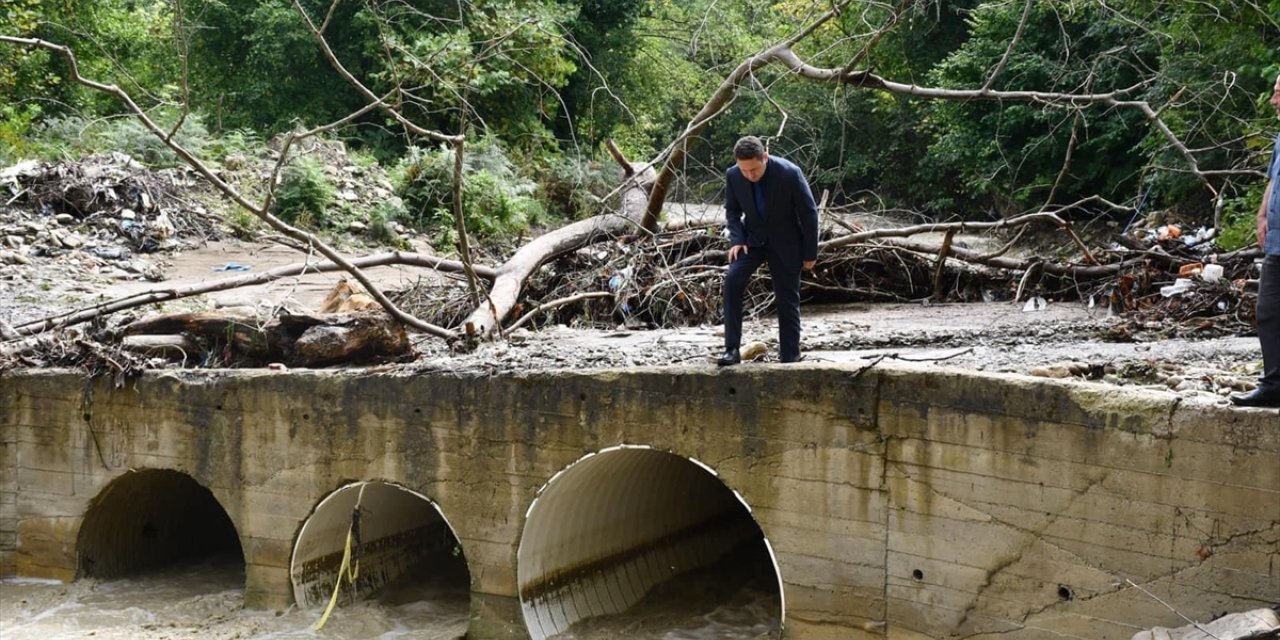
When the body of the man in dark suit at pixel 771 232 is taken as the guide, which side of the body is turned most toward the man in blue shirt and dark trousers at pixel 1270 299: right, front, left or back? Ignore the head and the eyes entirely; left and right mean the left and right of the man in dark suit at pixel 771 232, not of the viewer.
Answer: left

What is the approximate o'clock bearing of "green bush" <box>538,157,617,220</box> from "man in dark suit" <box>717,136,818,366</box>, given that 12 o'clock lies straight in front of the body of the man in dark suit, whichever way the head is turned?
The green bush is roughly at 4 o'clock from the man in dark suit.

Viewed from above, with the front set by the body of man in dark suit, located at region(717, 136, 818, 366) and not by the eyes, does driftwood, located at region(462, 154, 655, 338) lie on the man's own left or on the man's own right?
on the man's own right

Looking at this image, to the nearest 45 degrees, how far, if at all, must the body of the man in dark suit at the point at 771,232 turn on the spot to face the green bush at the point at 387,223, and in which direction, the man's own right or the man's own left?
approximately 90° to the man's own right

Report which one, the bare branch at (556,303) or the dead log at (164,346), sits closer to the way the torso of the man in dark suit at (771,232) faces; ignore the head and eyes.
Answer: the dead log

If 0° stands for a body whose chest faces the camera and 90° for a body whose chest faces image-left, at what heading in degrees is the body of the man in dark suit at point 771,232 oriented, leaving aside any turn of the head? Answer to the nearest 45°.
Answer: approximately 45°

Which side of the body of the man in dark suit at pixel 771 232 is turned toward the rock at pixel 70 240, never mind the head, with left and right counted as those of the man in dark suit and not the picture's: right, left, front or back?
right

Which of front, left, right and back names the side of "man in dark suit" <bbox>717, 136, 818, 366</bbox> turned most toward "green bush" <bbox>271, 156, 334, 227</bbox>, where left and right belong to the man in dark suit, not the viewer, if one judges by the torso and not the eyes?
right

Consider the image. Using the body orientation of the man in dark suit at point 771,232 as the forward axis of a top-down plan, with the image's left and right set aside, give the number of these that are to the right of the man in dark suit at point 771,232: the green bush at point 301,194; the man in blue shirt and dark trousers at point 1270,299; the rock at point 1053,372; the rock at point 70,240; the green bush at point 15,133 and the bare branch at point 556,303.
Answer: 4

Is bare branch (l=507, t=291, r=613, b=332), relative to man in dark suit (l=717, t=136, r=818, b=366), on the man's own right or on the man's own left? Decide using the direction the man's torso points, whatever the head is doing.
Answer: on the man's own right
